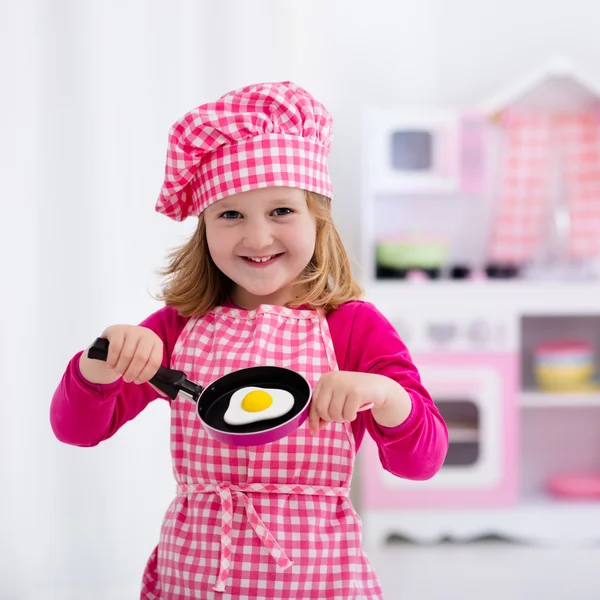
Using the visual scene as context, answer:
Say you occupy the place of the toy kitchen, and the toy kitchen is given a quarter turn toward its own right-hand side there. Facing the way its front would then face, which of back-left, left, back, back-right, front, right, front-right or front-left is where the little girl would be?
left

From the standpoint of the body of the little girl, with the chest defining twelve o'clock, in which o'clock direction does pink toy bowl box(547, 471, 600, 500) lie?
The pink toy bowl is roughly at 7 o'clock from the little girl.

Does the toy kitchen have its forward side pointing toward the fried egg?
yes

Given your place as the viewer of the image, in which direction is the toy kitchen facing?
facing the viewer

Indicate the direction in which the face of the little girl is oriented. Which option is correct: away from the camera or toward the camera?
toward the camera
